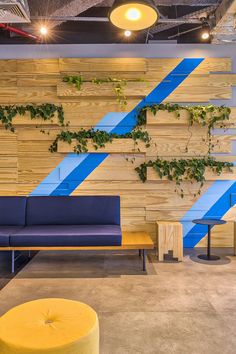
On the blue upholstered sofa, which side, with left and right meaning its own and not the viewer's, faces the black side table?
left

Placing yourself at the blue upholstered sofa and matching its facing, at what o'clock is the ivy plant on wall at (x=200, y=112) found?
The ivy plant on wall is roughly at 9 o'clock from the blue upholstered sofa.

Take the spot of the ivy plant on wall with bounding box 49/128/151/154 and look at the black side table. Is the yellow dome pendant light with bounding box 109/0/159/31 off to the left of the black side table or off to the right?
right

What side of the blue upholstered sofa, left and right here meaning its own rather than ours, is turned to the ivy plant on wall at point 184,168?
left

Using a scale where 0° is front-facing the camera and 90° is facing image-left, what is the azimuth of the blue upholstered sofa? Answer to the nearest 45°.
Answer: approximately 0°

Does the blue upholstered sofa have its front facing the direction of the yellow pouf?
yes
